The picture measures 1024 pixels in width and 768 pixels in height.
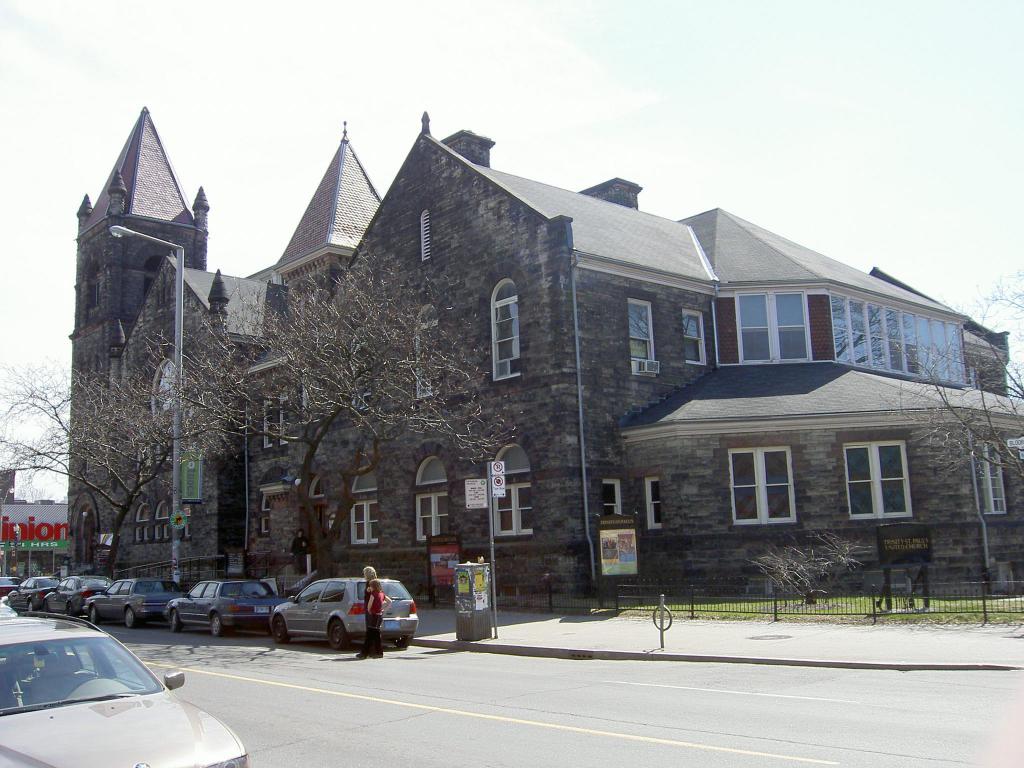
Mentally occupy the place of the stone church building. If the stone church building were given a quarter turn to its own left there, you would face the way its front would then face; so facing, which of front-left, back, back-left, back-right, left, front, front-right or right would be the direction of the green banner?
back

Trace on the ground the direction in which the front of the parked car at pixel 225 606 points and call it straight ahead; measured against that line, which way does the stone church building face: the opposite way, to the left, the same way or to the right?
to the left

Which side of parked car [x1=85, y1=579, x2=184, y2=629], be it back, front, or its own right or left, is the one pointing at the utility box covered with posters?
back

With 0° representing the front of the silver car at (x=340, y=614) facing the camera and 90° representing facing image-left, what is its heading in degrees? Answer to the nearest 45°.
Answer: approximately 135°

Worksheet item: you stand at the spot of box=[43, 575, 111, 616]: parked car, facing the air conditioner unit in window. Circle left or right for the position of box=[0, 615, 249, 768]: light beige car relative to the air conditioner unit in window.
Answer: right

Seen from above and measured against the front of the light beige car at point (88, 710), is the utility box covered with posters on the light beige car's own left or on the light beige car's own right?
on the light beige car's own left

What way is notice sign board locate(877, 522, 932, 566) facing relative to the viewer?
toward the camera

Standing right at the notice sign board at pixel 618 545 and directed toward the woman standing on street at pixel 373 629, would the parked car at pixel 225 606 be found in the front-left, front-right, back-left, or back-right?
front-right

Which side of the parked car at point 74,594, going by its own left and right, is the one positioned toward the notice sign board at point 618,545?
back

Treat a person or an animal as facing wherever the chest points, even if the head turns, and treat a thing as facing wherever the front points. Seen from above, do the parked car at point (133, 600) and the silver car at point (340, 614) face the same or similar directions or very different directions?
same or similar directions

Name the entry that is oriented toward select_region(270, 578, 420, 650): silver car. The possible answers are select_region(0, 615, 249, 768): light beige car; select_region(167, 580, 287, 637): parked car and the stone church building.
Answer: the stone church building

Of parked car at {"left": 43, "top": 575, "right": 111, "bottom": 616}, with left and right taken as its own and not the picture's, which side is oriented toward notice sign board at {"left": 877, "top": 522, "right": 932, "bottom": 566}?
back

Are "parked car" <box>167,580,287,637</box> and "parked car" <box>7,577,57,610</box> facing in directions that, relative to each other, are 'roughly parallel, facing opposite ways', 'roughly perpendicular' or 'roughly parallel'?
roughly parallel

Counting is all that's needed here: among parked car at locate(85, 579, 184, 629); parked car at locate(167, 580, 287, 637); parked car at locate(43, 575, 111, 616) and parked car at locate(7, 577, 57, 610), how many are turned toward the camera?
0

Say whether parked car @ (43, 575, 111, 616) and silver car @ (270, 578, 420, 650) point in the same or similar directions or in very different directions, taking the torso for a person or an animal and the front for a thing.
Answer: same or similar directions

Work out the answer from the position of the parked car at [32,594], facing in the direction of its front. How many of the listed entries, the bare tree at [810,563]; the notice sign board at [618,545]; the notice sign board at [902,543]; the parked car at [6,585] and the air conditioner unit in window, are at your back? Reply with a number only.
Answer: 4

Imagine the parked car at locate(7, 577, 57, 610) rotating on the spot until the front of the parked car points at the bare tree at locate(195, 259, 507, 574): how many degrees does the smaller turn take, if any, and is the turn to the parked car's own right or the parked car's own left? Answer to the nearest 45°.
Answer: approximately 180°
